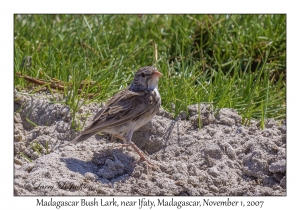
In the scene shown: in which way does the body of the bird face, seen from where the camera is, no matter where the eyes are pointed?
to the viewer's right
